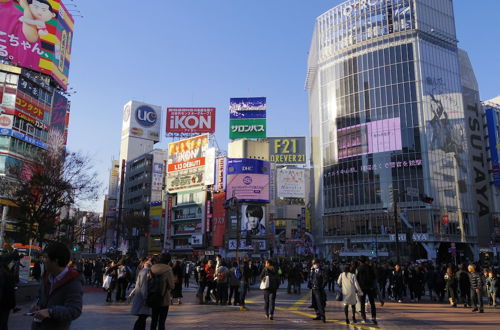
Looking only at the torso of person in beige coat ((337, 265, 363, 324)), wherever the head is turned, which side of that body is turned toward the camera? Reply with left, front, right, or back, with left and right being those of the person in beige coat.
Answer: back

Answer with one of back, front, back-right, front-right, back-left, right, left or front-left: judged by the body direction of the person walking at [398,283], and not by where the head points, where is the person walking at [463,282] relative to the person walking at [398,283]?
left

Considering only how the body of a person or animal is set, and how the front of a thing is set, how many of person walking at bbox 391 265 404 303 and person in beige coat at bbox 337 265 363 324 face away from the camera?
1

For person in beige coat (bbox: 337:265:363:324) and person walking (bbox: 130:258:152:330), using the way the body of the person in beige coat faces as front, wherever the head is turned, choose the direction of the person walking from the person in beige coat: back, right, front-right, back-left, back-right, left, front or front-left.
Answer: back-left
